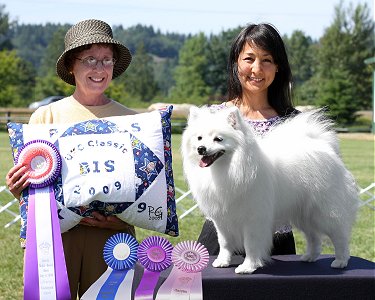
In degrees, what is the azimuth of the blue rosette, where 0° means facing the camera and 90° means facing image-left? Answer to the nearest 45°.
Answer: approximately 0°

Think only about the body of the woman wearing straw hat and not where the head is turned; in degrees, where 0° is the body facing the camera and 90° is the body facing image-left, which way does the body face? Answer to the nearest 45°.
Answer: approximately 0°

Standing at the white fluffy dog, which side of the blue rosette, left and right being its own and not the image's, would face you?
left
